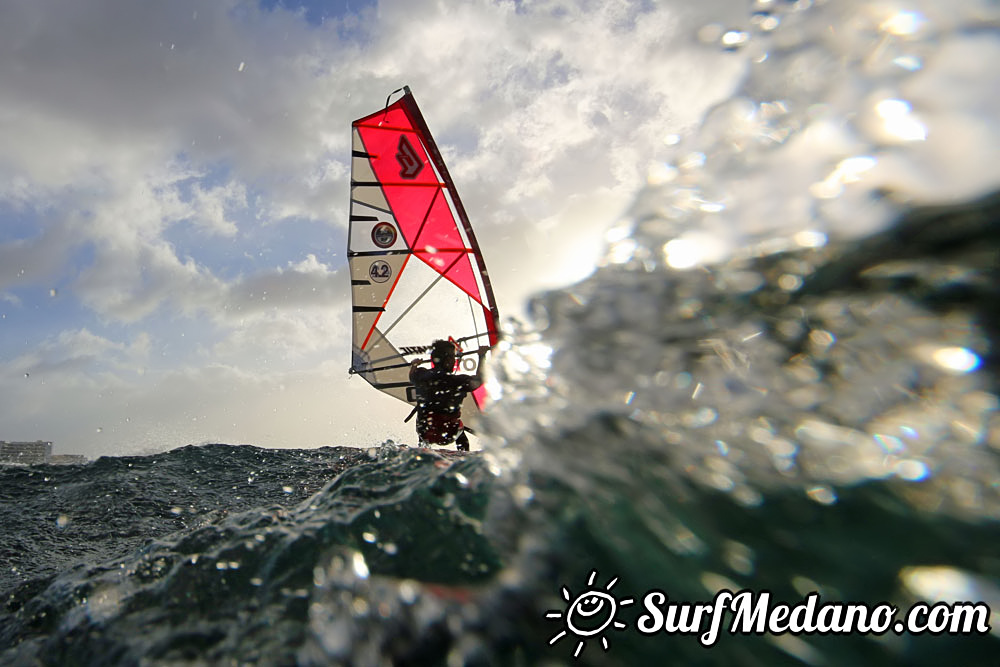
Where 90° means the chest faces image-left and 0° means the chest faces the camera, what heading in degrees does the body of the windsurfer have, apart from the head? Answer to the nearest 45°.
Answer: approximately 180°
